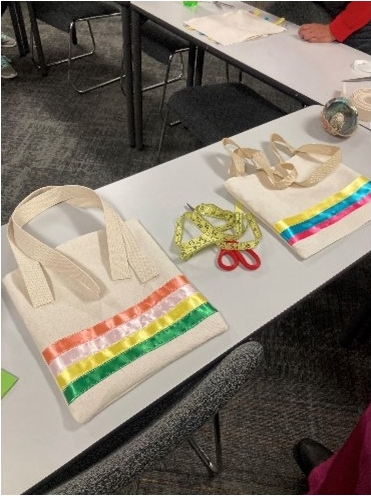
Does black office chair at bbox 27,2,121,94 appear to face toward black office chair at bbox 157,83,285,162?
no

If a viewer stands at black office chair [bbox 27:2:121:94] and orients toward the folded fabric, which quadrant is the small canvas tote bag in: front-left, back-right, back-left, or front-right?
front-right

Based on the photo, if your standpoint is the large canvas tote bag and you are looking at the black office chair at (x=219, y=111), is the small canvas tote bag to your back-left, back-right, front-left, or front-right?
front-right

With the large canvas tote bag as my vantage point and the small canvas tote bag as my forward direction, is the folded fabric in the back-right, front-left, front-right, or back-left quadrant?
front-left

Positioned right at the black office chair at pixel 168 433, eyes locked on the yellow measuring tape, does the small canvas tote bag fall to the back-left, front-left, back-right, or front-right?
front-right
